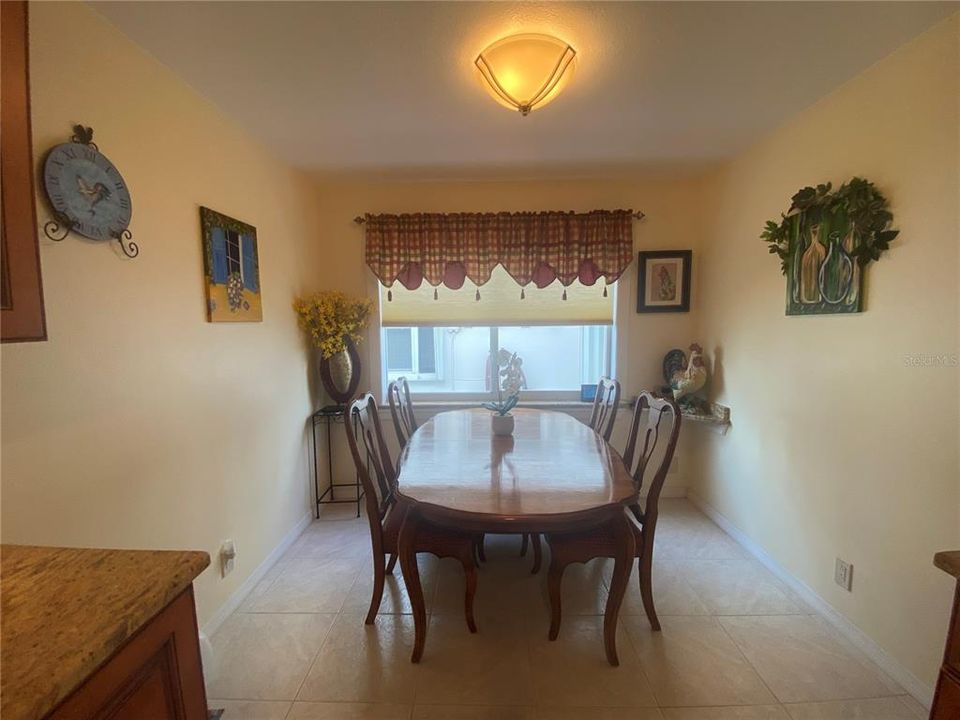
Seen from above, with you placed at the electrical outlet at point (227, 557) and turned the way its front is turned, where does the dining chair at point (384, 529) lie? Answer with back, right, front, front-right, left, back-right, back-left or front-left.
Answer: front

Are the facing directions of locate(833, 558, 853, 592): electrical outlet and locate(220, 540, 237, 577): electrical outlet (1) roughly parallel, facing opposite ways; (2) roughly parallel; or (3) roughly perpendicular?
roughly parallel, facing opposite ways

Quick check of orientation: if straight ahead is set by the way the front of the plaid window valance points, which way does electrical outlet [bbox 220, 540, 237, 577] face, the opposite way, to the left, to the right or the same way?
to the left

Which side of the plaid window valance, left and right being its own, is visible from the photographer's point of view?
front

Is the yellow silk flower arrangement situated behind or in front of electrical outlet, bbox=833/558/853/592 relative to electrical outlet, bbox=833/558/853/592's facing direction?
in front

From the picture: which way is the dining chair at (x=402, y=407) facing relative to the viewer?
to the viewer's right

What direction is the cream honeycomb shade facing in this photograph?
toward the camera

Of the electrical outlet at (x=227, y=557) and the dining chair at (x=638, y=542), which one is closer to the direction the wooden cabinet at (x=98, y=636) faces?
the dining chair

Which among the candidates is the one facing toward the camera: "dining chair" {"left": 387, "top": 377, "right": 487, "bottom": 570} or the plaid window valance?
the plaid window valance

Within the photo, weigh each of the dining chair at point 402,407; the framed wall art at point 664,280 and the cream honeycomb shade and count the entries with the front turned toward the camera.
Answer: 2

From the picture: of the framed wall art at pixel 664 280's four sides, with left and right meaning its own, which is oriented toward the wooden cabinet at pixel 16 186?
front

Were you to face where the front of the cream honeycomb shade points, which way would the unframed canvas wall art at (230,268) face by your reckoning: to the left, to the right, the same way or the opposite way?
to the left

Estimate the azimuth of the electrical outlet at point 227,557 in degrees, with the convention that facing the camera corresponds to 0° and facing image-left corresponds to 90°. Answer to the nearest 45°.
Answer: approximately 315°

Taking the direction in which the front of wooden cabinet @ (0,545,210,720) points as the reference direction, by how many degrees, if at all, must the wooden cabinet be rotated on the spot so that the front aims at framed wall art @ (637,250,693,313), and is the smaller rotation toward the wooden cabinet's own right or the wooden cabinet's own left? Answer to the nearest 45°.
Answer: approximately 45° to the wooden cabinet's own left

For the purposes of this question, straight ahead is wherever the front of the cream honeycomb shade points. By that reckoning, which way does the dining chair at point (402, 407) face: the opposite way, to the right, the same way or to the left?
to the left

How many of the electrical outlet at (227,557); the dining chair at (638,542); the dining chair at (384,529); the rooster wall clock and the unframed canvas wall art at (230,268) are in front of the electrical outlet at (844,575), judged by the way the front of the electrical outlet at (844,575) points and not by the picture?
5

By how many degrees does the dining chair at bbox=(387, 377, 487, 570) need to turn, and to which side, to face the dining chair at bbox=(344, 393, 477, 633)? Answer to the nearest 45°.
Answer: approximately 90° to its right

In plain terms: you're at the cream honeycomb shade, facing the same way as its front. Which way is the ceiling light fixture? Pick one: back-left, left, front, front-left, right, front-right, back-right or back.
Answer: front

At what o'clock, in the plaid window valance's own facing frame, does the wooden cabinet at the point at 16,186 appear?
The wooden cabinet is roughly at 1 o'clock from the plaid window valance.
